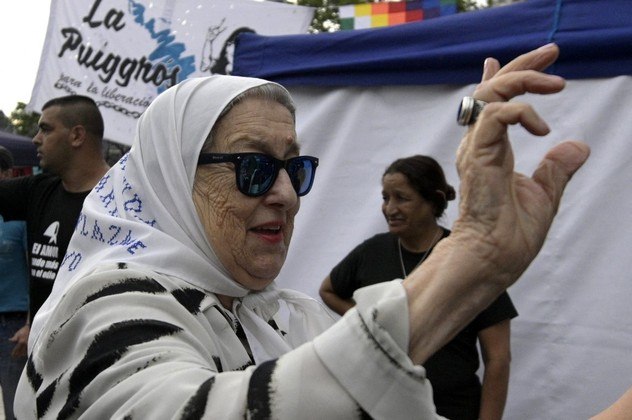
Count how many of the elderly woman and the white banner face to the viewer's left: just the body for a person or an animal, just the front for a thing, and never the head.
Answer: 0

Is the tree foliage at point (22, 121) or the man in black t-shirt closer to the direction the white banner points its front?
the man in black t-shirt

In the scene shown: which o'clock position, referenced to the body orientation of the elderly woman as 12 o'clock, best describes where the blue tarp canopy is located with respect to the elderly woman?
The blue tarp canopy is roughly at 8 o'clock from the elderly woman.

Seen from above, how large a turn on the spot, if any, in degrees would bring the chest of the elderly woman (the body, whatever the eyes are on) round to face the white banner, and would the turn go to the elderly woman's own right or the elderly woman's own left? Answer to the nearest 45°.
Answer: approximately 135° to the elderly woman's own left

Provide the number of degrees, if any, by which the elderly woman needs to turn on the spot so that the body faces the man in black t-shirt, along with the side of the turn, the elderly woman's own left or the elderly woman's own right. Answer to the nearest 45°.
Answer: approximately 180°

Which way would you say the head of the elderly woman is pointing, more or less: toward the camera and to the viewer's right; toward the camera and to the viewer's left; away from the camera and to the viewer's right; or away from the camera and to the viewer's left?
toward the camera and to the viewer's right

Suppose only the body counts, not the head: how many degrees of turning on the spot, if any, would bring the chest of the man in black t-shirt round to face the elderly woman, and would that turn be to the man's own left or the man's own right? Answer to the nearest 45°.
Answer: approximately 45° to the man's own left

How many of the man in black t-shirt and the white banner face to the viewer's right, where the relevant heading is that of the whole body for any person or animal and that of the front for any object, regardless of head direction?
0

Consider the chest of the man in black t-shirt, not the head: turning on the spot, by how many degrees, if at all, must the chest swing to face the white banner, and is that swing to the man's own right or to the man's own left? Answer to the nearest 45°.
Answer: approximately 180°

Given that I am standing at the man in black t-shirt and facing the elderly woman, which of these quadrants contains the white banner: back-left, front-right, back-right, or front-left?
back-left

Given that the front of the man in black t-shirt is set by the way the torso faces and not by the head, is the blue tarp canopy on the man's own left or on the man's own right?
on the man's own left

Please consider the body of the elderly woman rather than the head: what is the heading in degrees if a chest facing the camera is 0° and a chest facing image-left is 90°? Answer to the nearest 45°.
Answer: approximately 315°

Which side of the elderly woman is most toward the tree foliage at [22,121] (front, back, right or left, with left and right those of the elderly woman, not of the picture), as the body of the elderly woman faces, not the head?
back

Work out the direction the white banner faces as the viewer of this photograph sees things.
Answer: facing the viewer

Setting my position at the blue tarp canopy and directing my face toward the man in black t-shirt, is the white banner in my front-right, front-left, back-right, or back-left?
front-right
